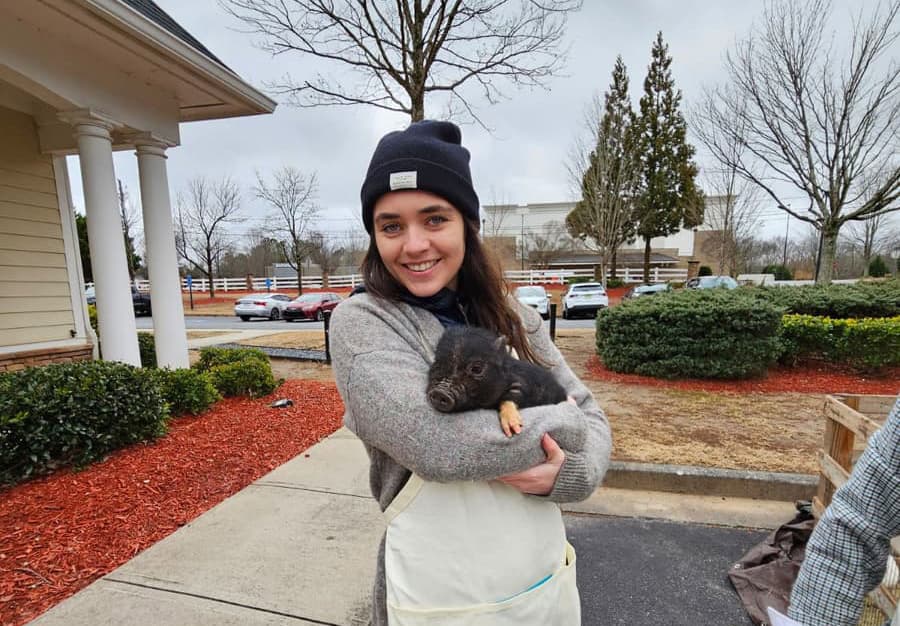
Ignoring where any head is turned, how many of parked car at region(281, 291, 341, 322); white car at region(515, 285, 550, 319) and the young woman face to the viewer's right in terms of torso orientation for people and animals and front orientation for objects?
0

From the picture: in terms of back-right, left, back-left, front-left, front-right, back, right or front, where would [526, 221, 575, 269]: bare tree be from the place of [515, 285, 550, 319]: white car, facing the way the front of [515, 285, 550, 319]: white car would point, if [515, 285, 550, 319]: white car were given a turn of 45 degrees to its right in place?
right

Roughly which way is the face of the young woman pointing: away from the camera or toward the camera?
toward the camera

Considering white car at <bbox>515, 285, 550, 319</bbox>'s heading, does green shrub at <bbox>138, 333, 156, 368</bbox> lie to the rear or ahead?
ahead

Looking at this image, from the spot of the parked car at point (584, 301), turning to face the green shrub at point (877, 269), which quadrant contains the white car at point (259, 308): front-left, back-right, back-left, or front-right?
back-left

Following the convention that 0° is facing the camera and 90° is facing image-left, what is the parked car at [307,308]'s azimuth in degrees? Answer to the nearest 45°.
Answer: approximately 45°

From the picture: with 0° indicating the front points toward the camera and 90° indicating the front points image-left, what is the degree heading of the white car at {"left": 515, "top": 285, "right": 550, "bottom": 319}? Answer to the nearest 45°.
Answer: approximately 45°

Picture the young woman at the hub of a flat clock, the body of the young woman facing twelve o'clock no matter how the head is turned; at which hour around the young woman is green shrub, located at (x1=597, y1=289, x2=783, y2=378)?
The green shrub is roughly at 7 o'clock from the young woman.

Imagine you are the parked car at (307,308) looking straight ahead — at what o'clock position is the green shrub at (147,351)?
The green shrub is roughly at 11 o'clock from the parked car.

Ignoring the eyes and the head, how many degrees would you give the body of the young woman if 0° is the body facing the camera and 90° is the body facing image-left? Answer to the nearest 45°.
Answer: approximately 0°

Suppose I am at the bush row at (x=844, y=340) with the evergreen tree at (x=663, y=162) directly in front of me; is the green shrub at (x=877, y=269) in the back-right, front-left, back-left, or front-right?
front-right
